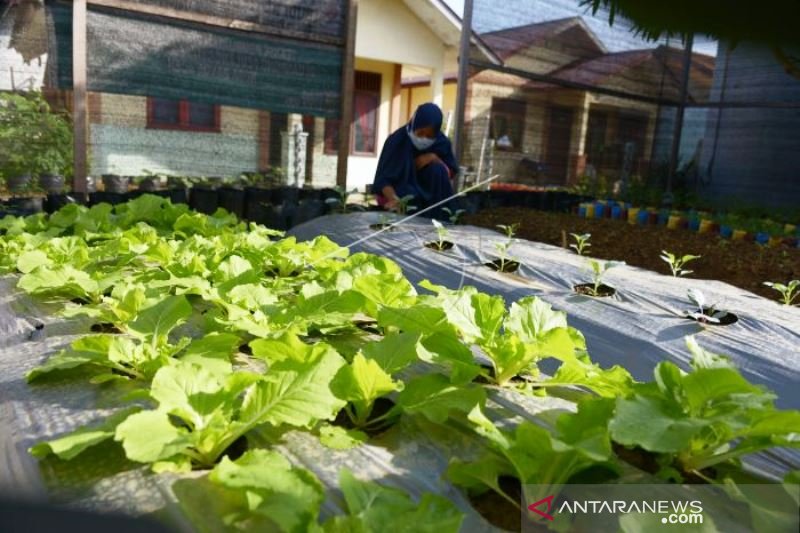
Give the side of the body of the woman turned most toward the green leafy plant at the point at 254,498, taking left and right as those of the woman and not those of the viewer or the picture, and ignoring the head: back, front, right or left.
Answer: front

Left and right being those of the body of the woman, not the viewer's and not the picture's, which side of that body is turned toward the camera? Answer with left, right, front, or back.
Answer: front

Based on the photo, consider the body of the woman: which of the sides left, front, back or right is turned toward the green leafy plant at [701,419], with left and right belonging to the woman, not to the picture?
front

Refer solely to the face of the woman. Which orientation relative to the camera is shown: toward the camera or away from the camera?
toward the camera

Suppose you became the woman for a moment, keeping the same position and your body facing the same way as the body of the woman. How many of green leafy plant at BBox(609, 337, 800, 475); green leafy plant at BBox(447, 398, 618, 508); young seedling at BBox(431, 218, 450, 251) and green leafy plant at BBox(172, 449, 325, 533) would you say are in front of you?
4

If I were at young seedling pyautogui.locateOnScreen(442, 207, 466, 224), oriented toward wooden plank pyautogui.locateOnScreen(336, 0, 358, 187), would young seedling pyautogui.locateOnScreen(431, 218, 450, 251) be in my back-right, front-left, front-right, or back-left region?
back-left

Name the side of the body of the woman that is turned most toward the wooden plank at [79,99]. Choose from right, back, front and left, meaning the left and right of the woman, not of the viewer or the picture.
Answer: right

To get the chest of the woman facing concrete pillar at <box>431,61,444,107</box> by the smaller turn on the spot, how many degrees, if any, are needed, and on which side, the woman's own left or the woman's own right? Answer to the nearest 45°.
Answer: approximately 180°

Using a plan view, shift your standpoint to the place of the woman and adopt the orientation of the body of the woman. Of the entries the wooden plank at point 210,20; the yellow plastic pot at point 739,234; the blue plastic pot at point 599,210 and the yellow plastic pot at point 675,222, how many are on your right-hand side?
1

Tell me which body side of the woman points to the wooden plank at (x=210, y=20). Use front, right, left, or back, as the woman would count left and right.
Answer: right

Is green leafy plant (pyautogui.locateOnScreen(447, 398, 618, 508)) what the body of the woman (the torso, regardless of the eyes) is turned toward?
yes

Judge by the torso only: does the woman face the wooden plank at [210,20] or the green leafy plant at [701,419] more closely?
the green leafy plant

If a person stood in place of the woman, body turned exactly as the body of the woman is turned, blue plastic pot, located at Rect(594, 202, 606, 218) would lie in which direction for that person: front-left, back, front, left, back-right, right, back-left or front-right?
back-left

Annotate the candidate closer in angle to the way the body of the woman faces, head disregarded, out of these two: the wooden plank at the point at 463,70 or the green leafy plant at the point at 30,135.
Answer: the green leafy plant

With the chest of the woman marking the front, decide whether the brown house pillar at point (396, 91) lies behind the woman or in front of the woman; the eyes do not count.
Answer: behind
